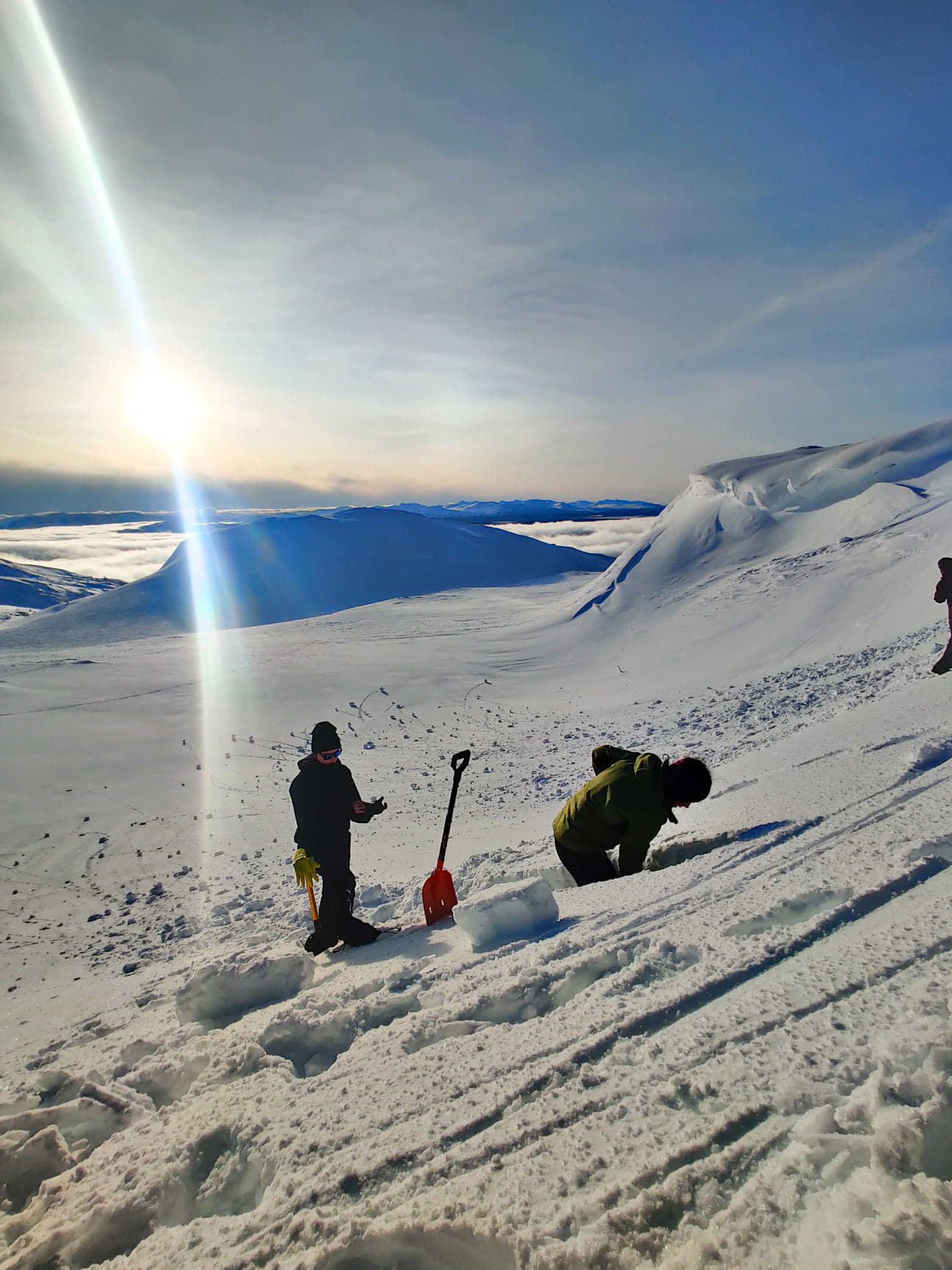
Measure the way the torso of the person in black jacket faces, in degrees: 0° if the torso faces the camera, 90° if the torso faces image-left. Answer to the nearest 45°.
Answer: approximately 315°

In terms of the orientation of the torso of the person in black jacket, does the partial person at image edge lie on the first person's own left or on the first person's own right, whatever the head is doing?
on the first person's own left

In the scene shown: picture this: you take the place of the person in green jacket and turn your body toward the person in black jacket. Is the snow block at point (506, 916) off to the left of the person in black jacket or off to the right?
left

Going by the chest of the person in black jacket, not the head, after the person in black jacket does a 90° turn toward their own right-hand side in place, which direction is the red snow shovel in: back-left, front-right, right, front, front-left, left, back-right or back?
back-left

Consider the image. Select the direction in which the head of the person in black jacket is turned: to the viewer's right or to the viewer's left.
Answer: to the viewer's right

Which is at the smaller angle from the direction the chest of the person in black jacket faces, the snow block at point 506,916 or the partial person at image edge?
the snow block

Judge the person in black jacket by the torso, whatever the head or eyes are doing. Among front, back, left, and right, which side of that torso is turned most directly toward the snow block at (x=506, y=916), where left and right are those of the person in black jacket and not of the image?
front

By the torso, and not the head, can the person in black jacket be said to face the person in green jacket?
yes
